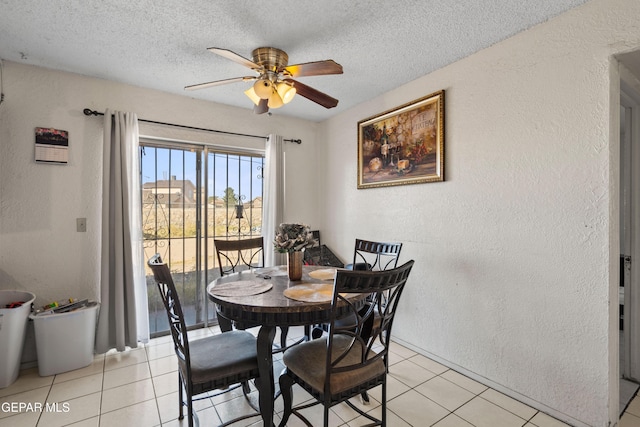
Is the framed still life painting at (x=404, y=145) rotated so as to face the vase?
yes

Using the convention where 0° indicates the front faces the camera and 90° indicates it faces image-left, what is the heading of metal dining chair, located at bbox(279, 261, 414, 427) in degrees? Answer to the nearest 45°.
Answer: approximately 135°

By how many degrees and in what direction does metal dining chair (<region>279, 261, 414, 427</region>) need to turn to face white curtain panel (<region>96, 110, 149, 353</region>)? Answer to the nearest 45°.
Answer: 0° — it already faces it

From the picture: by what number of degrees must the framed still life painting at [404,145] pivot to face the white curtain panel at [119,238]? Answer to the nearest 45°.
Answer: approximately 45° to its right

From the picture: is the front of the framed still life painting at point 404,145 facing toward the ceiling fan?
yes

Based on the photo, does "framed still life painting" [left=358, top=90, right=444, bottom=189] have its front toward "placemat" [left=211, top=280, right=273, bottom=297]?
yes

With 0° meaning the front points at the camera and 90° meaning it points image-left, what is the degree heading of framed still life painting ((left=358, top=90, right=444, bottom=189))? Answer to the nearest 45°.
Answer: approximately 45°

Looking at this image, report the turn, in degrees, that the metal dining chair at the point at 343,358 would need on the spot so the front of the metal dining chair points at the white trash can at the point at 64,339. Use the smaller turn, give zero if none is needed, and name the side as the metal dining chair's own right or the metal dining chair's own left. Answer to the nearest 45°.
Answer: approximately 45° to the metal dining chair's own left
